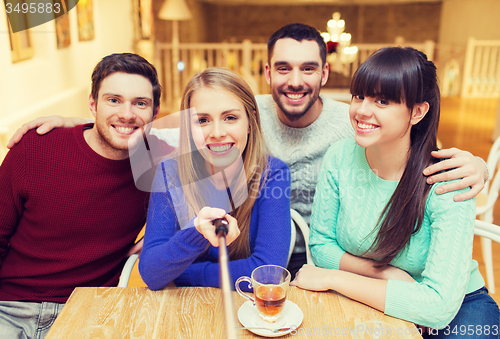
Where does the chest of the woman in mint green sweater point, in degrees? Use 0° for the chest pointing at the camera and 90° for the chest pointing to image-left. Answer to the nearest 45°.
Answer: approximately 45°

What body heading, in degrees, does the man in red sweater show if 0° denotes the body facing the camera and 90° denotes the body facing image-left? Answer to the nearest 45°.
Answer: approximately 315°

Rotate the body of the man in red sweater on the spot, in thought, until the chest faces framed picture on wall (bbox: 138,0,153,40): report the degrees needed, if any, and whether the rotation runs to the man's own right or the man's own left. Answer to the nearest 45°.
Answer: approximately 135° to the man's own left

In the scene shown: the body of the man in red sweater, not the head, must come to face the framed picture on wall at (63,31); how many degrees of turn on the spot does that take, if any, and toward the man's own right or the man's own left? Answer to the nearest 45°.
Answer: approximately 135° to the man's own left

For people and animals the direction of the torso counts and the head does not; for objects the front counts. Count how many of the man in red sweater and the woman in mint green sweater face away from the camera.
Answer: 0

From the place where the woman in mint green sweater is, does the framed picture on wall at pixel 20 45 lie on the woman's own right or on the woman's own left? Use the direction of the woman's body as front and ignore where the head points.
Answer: on the woman's own right

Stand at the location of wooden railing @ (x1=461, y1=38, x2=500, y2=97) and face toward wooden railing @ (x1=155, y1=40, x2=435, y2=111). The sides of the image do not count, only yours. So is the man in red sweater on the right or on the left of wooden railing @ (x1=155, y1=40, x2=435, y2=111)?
left
